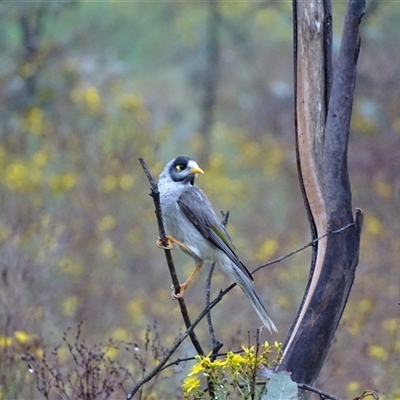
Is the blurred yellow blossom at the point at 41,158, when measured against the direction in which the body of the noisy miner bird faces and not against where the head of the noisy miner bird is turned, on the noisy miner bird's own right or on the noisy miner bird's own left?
on the noisy miner bird's own right

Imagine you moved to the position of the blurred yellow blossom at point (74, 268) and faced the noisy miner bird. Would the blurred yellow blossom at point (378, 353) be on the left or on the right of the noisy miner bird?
left

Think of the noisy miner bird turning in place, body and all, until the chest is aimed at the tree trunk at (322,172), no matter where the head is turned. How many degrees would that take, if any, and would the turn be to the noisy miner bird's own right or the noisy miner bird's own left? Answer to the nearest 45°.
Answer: approximately 135° to the noisy miner bird's own left

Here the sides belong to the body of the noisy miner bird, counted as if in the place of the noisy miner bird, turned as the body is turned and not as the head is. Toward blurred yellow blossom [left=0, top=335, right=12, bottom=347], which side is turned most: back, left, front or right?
front

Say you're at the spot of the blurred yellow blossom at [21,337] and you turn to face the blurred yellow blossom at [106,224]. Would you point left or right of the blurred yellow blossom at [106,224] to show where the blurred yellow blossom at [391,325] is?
right

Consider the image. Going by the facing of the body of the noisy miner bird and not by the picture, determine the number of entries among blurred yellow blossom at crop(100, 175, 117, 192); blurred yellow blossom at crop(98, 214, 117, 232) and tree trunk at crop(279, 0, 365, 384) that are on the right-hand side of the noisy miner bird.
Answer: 2

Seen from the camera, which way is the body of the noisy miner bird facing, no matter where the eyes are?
to the viewer's left

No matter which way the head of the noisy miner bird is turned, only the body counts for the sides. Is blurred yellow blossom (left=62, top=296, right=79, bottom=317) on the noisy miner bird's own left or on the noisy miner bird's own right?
on the noisy miner bird's own right

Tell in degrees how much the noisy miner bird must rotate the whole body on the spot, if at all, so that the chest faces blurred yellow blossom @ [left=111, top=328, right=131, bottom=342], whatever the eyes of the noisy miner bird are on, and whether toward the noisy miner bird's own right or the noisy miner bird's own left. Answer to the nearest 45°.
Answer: approximately 90° to the noisy miner bird's own right

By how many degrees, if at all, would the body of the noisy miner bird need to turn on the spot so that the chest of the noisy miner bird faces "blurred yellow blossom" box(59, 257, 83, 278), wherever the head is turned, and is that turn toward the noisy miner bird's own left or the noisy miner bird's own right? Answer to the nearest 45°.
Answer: approximately 90° to the noisy miner bird's own right

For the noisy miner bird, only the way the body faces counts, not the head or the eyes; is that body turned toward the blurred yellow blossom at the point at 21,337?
yes
